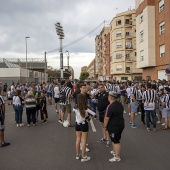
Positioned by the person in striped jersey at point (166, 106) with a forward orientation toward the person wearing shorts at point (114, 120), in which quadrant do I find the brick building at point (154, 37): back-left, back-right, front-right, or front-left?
back-right
